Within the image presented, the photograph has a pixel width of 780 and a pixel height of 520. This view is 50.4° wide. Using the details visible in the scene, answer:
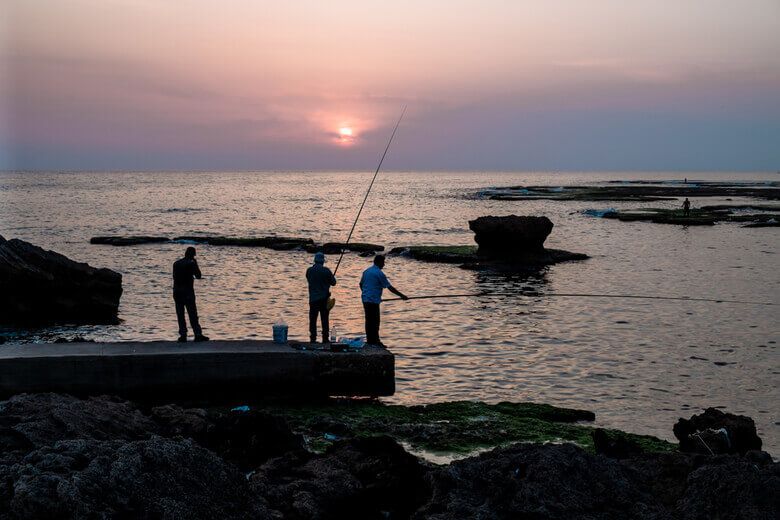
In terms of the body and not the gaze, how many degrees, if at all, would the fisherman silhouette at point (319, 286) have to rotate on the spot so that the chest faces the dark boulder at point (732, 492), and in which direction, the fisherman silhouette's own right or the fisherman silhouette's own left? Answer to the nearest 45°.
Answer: approximately 135° to the fisherman silhouette's own right

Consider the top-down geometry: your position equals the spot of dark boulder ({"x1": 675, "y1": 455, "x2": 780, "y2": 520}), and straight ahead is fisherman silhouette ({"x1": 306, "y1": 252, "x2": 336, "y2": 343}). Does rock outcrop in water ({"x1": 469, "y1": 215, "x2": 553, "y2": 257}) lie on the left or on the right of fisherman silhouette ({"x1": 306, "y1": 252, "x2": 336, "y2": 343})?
right

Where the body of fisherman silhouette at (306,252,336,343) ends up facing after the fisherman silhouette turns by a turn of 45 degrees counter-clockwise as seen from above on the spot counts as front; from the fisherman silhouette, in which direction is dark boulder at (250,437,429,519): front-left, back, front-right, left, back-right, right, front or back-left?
back-left

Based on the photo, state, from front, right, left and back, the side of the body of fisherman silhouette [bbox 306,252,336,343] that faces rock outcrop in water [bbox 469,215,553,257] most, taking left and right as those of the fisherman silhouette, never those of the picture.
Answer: front

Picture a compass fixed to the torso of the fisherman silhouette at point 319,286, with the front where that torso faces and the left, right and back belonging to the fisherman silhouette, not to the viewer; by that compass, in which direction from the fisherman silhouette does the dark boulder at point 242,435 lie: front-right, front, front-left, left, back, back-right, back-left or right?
back

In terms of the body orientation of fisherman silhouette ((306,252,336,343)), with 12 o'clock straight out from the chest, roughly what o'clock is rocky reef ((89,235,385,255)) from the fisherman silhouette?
The rocky reef is roughly at 12 o'clock from the fisherman silhouette.

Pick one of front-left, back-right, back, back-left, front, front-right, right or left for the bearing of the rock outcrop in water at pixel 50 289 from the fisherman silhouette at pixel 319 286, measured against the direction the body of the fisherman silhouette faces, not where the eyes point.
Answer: front-left

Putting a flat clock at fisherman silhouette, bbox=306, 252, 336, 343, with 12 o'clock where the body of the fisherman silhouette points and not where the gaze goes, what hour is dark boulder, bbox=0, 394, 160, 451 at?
The dark boulder is roughly at 7 o'clock from the fisherman silhouette.

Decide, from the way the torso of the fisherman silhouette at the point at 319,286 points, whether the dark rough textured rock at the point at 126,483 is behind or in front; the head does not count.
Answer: behind

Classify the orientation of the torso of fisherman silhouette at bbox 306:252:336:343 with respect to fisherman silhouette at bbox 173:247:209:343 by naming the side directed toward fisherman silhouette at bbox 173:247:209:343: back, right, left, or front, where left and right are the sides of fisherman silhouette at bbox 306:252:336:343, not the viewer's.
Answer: left

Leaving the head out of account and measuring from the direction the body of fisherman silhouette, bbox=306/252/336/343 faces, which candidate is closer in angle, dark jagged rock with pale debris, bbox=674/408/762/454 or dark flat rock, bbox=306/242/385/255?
the dark flat rock

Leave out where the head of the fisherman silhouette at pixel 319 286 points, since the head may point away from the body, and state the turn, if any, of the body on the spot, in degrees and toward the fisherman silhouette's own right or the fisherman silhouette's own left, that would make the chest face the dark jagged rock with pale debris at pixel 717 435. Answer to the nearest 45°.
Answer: approximately 135° to the fisherman silhouette's own right

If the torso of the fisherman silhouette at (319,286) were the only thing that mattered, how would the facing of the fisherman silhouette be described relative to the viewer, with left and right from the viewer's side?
facing away from the viewer
